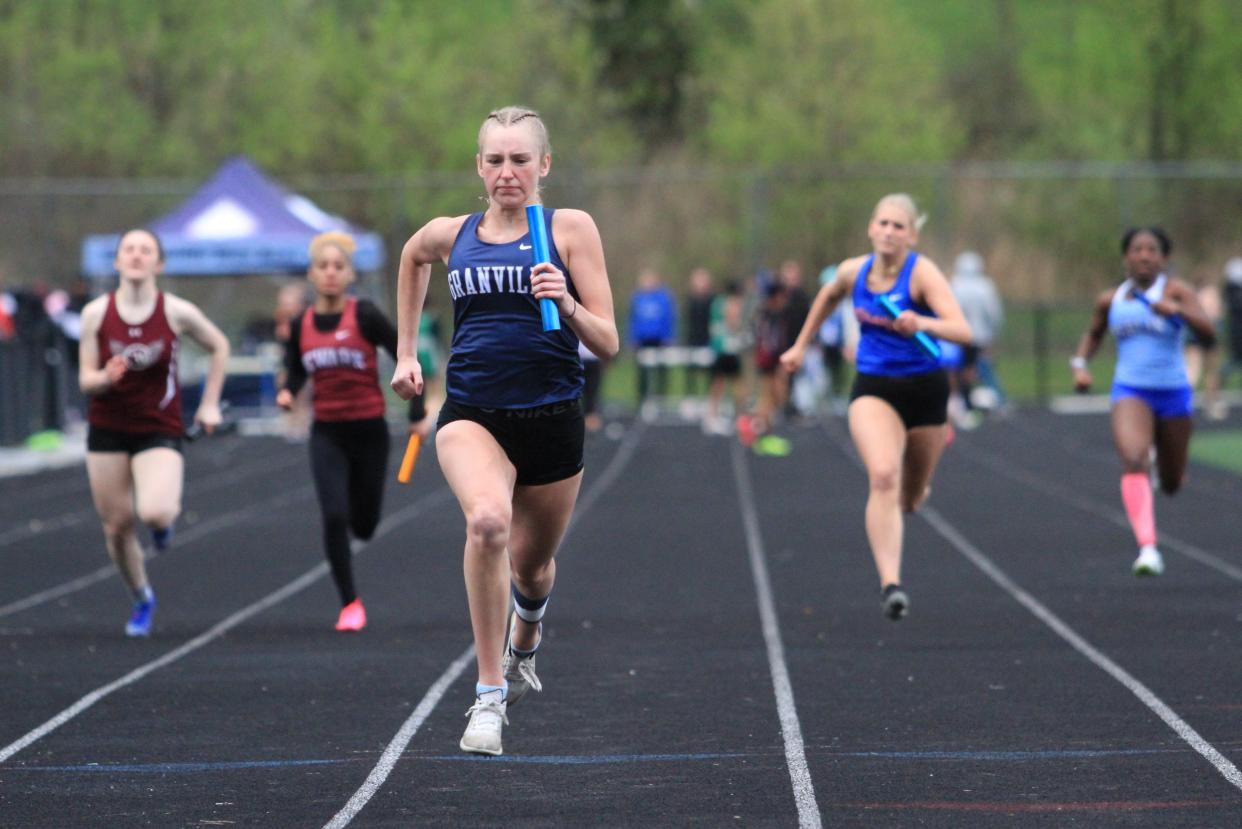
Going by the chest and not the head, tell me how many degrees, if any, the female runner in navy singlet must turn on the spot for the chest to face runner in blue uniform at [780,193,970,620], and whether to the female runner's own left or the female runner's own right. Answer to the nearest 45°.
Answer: approximately 135° to the female runner's own left

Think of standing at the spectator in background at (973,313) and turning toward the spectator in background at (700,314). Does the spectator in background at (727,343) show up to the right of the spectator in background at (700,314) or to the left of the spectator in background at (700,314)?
left

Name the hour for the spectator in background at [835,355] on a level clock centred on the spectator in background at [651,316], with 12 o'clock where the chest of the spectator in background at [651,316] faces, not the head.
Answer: the spectator in background at [835,355] is roughly at 8 o'clock from the spectator in background at [651,316].

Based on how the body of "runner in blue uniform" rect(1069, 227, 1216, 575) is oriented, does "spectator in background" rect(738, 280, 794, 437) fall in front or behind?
behind

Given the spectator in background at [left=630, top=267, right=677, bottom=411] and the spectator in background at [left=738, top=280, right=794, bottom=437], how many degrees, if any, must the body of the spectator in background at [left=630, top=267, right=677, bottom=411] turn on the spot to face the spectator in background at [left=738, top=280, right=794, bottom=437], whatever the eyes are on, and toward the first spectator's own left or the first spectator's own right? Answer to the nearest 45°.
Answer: approximately 45° to the first spectator's own left

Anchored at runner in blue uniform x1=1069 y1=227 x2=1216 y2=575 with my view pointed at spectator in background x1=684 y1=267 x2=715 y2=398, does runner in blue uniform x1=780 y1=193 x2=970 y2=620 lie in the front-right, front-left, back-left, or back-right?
back-left

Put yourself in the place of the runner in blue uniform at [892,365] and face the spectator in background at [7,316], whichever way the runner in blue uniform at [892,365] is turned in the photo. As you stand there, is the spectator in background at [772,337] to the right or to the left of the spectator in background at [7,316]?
right

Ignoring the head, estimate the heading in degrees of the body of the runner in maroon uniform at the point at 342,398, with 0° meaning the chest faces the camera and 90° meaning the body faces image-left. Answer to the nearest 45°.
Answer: approximately 0°

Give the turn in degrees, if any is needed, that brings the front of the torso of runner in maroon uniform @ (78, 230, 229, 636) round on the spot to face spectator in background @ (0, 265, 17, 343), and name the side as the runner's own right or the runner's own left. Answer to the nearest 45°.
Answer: approximately 180°
